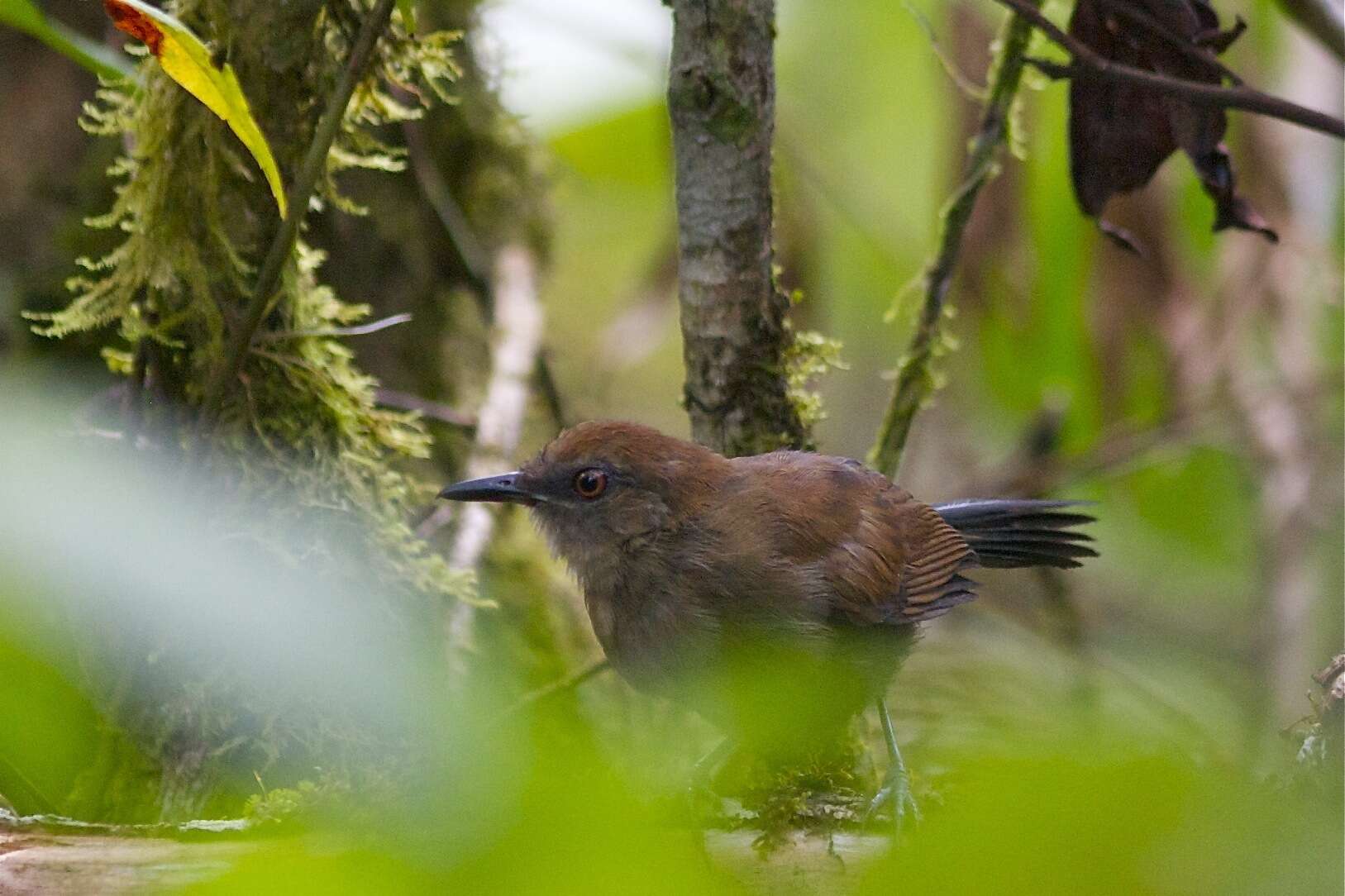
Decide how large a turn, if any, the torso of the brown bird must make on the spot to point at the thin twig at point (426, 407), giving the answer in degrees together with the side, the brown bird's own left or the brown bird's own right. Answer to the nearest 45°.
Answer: approximately 45° to the brown bird's own right

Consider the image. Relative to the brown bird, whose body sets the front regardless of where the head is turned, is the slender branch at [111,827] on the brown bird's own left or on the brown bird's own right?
on the brown bird's own left

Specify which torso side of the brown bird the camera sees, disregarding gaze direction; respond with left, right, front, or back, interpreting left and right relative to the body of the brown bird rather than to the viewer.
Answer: left

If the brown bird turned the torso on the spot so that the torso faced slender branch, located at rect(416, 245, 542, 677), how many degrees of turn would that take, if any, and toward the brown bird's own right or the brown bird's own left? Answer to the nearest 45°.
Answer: approximately 45° to the brown bird's own right

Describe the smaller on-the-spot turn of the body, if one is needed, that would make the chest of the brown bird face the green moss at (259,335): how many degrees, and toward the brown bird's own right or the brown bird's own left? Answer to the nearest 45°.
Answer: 0° — it already faces it
